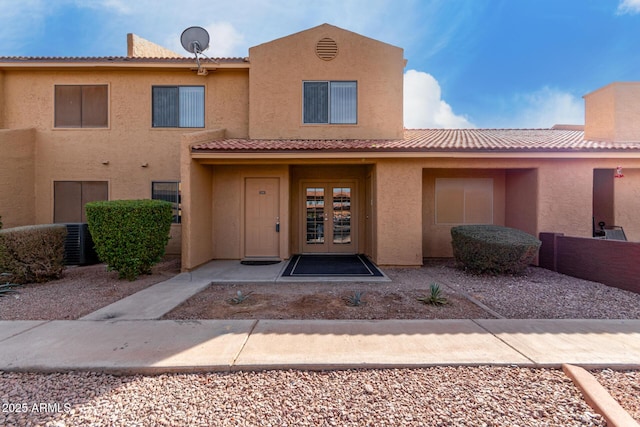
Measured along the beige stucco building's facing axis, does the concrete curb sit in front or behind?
in front

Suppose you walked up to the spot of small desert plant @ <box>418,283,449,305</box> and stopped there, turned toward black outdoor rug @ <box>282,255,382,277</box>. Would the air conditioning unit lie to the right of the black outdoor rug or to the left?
left

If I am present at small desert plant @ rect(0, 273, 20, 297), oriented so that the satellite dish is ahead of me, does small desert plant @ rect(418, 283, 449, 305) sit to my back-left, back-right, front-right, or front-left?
front-right

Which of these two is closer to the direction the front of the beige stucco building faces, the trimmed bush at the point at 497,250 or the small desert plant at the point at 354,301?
the small desert plant

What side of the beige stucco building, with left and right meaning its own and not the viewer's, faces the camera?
front

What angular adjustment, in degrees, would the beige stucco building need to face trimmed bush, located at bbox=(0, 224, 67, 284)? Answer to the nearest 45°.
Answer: approximately 45° to its right

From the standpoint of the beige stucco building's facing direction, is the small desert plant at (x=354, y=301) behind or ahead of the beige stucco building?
ahead

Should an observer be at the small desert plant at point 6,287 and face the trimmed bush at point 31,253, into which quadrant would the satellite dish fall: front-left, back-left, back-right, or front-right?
front-right
